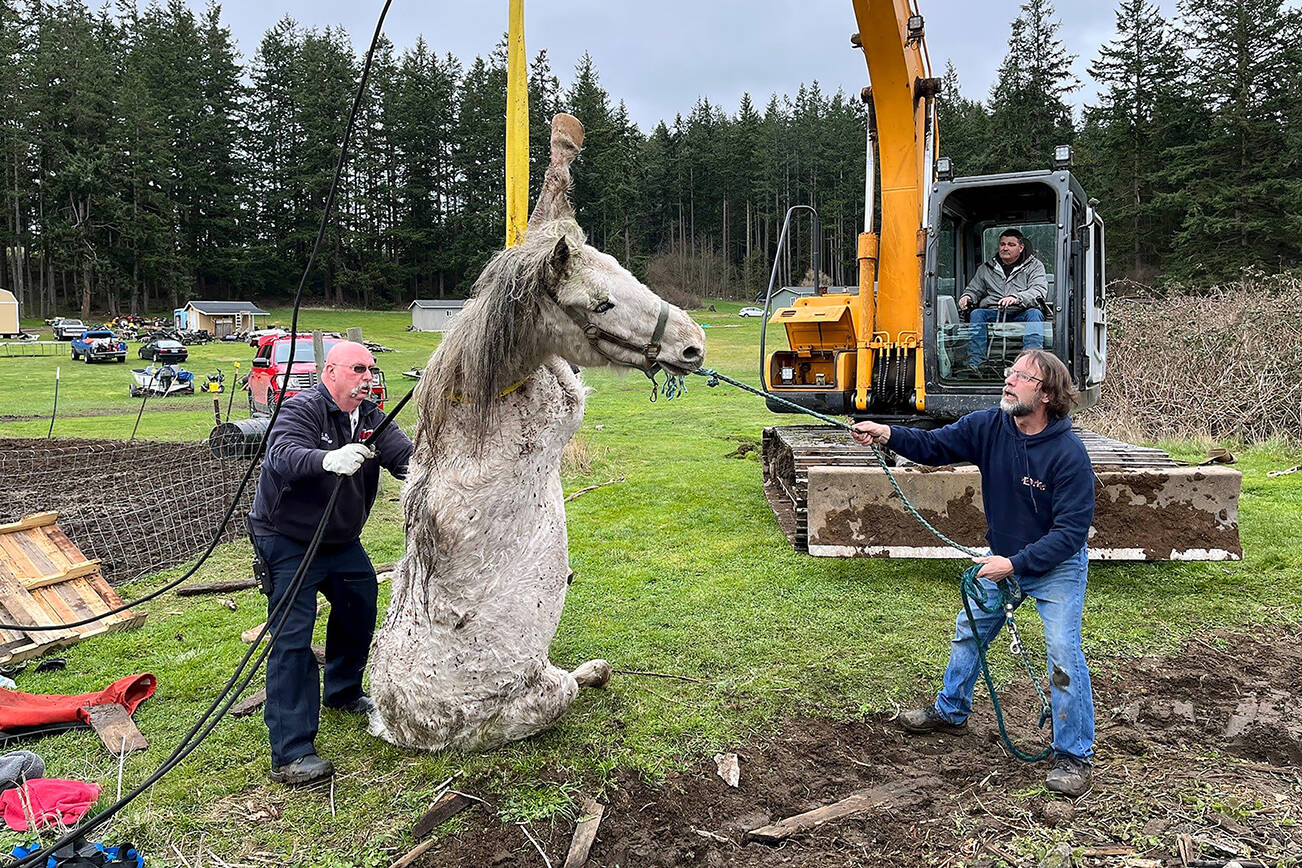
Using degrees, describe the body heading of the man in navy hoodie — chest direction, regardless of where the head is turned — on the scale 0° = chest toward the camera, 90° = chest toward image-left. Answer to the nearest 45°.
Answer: approximately 45°

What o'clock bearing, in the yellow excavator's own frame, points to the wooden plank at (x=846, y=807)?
The wooden plank is roughly at 12 o'clock from the yellow excavator.

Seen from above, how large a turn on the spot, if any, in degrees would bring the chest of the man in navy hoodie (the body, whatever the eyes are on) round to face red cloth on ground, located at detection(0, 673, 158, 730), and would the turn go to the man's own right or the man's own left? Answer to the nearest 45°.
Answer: approximately 45° to the man's own right

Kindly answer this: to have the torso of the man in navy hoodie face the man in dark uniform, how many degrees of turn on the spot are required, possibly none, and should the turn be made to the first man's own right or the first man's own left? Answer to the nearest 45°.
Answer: approximately 45° to the first man's own right

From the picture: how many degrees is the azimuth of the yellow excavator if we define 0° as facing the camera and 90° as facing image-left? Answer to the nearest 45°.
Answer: approximately 0°

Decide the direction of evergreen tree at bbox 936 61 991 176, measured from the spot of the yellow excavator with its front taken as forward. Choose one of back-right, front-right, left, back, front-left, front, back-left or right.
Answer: back

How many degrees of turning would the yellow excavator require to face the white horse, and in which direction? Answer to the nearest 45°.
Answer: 0° — it already faces it

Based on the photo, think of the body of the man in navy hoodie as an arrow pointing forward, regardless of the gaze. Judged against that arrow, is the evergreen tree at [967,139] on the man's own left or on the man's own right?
on the man's own right

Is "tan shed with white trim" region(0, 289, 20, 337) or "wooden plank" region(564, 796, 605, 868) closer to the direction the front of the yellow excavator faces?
the wooden plank
